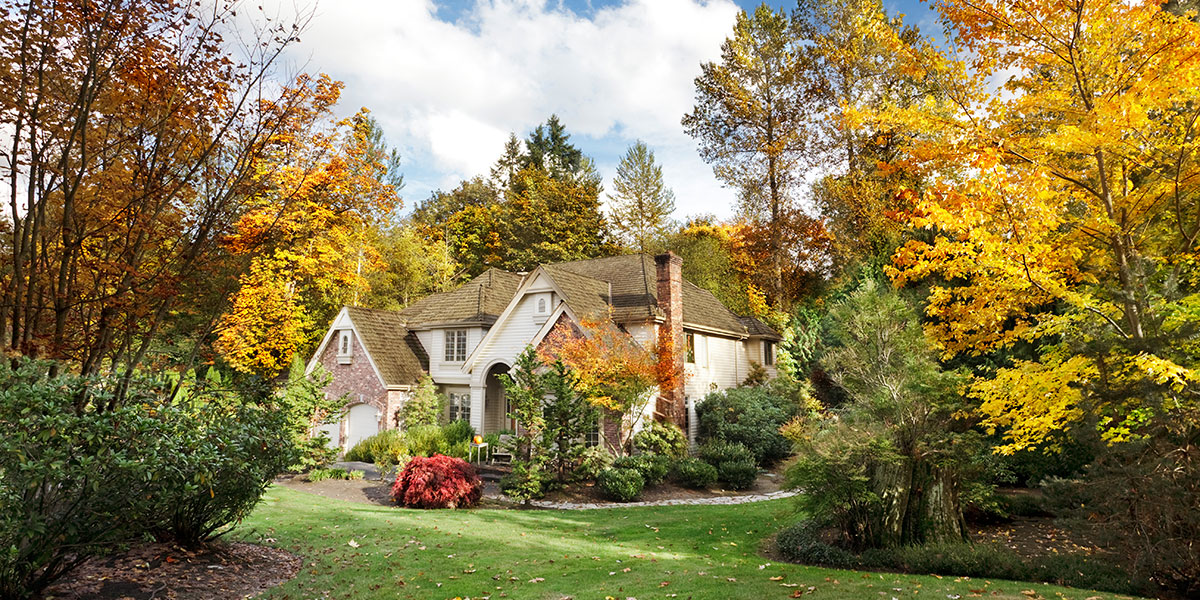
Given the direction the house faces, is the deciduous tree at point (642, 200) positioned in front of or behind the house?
behind

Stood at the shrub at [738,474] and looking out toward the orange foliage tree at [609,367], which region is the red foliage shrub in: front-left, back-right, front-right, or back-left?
front-left

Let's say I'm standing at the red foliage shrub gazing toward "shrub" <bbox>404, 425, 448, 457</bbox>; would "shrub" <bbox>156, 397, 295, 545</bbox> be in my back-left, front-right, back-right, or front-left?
back-left

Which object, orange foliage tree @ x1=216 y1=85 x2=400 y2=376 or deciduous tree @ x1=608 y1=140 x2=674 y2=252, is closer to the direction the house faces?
the orange foliage tree

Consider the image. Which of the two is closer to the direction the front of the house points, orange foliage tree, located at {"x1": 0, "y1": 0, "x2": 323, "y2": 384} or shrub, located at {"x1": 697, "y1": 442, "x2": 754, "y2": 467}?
the orange foliage tree

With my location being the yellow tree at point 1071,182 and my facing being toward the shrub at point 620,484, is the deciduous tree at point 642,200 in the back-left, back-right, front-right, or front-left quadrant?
front-right

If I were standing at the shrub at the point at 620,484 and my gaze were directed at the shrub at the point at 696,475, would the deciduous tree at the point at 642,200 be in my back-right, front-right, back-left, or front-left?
front-left

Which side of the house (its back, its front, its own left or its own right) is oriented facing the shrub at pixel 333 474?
front

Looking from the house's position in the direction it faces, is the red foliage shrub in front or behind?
in front

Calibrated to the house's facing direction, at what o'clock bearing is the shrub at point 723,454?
The shrub is roughly at 9 o'clock from the house.

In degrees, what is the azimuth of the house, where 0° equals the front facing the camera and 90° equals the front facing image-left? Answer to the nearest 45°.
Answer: approximately 45°

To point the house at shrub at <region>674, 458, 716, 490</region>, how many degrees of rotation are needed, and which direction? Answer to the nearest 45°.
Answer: approximately 90° to its left

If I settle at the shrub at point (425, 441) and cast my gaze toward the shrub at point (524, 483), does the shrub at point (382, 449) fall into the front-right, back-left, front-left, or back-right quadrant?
back-right

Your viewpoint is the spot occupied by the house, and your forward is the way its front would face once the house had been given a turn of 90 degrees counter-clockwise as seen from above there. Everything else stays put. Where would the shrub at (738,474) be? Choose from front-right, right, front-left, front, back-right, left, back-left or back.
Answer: front
